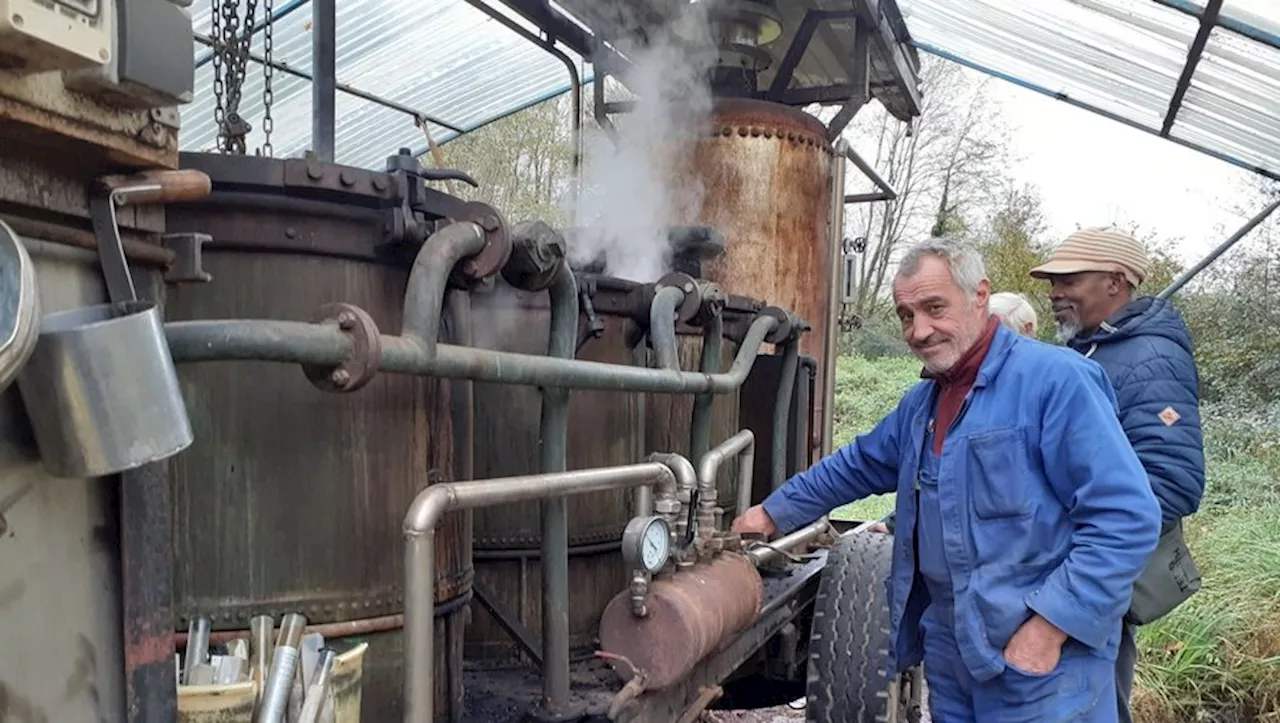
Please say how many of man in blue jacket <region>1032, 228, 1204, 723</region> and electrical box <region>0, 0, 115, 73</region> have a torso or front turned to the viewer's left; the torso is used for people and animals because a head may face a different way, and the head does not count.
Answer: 1

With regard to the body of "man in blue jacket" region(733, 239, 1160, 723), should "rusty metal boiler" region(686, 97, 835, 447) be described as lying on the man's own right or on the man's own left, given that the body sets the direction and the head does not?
on the man's own right

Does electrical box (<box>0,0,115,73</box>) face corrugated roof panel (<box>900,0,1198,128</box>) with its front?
no

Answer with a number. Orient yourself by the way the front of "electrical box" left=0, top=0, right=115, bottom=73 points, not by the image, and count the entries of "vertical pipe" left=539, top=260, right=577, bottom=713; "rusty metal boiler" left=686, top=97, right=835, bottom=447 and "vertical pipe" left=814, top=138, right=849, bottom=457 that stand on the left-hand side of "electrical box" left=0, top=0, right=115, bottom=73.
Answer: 3

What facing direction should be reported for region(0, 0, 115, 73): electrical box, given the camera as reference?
facing the viewer and to the right of the viewer

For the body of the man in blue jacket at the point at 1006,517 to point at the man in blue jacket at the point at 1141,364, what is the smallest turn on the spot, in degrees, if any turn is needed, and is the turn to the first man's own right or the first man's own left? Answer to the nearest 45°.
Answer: approximately 180°

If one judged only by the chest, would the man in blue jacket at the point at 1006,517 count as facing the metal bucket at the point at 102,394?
yes

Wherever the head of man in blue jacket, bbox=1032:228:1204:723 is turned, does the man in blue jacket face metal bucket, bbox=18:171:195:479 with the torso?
no

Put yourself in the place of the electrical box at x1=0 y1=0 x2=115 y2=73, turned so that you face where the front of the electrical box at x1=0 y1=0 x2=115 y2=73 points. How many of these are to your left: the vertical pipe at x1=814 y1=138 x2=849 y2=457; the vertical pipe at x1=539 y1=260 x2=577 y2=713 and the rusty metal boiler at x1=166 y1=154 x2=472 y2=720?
3

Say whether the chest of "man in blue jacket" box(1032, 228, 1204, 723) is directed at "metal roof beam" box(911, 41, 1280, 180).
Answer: no

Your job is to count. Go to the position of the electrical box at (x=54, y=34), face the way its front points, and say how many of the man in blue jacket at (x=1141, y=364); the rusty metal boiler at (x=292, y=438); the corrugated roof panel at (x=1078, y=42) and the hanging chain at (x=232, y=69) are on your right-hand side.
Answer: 0

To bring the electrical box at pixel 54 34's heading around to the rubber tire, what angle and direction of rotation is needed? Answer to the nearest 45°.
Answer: approximately 90° to its left

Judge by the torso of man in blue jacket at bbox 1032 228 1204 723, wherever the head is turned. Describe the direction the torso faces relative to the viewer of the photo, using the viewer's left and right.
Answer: facing to the left of the viewer

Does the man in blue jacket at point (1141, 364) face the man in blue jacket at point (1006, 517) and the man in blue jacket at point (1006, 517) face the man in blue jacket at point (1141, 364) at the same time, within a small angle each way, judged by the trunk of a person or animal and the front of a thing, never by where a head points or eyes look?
no

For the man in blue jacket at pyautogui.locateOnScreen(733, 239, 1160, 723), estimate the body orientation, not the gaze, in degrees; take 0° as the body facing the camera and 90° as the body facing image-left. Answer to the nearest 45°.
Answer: approximately 45°

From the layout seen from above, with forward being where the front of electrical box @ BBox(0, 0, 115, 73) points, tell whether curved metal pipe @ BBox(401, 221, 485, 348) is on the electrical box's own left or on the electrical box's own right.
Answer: on the electrical box's own left

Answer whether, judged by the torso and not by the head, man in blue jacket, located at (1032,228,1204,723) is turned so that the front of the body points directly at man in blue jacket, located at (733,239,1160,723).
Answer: no
